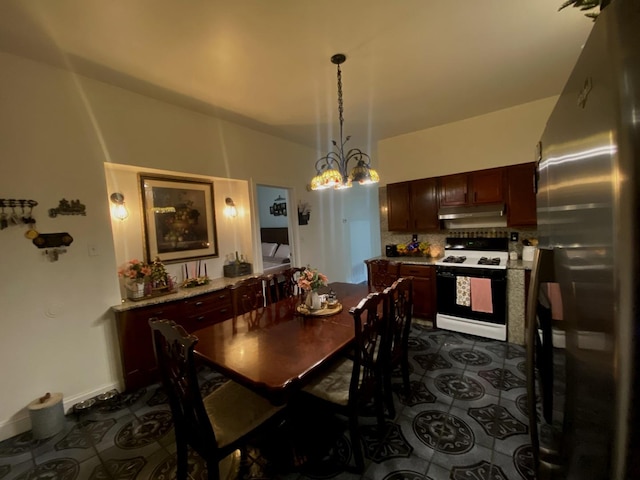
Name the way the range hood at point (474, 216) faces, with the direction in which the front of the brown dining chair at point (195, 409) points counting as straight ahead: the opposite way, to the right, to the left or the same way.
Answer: the opposite way

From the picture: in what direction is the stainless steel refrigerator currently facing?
to the viewer's left

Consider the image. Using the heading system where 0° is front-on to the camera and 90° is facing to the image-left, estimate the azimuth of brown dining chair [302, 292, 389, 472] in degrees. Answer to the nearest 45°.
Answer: approximately 135°

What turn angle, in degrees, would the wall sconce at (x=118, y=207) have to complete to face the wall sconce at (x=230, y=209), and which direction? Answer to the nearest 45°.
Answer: approximately 45° to its left

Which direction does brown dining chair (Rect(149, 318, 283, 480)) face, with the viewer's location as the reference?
facing away from the viewer and to the right of the viewer

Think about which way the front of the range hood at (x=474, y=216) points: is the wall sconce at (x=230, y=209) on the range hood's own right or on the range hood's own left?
on the range hood's own right

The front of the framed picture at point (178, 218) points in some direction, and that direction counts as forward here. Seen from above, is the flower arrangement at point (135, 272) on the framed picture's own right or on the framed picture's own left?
on the framed picture's own right
